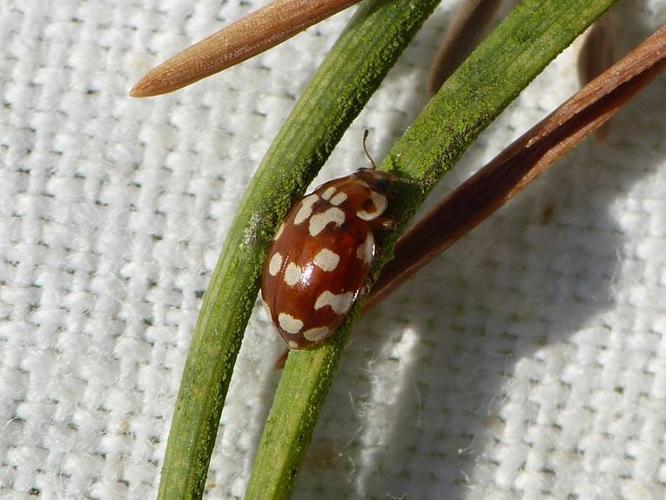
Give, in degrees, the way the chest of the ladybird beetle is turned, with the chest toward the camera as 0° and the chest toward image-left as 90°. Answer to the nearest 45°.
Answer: approximately 225°
